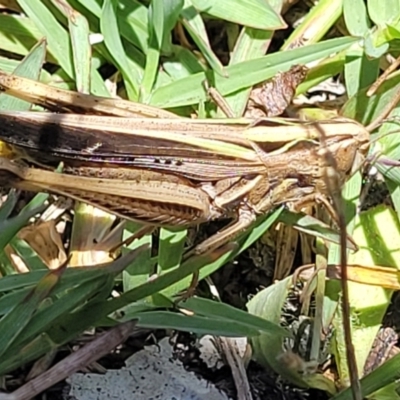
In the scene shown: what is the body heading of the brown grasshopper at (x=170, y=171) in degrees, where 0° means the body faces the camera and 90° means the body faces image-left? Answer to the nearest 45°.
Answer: approximately 270°
